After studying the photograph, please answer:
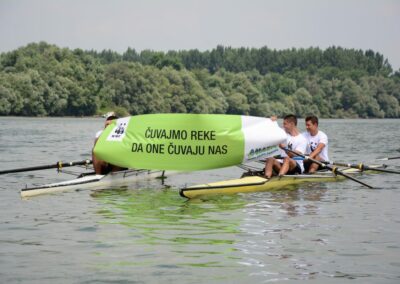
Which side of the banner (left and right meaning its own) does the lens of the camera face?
front

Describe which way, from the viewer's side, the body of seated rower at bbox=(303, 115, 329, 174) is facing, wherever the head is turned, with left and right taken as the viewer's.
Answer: facing the viewer and to the left of the viewer

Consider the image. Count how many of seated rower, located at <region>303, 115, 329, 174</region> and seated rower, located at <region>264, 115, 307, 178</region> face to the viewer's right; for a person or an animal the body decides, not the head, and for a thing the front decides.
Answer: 0

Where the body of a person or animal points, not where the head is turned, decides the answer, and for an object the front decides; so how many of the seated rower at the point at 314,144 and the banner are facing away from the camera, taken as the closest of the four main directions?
0

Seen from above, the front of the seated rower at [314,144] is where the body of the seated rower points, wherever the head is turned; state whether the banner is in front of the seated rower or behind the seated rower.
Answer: in front

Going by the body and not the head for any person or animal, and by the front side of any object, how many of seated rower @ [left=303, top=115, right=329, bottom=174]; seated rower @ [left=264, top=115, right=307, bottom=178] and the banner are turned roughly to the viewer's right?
0
